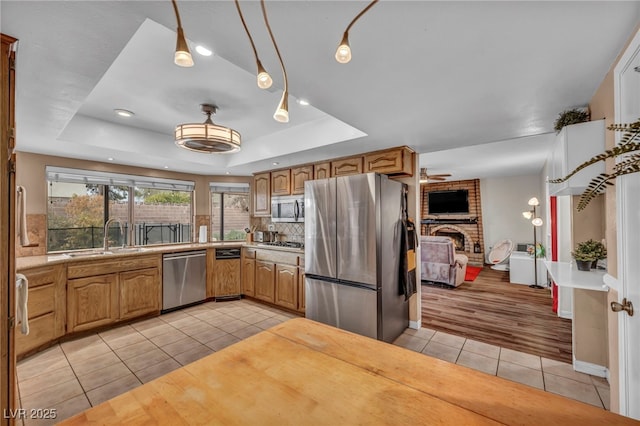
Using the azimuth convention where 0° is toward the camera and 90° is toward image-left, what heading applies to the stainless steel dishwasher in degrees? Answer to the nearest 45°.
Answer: approximately 315°

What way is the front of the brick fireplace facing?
toward the camera

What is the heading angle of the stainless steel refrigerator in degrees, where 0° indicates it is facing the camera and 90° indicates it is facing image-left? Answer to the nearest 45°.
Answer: approximately 45°

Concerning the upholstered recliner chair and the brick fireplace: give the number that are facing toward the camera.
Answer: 1

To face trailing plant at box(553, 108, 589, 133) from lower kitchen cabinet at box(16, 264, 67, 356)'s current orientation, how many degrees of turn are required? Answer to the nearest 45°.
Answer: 0° — it already faces it

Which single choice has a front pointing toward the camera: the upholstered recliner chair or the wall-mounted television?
the wall-mounted television

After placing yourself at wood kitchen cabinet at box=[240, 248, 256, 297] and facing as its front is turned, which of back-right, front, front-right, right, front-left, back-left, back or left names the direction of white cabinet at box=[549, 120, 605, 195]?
left

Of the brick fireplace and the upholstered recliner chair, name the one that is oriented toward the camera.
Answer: the brick fireplace

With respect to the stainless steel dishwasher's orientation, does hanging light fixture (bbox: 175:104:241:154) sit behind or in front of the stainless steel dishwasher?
in front

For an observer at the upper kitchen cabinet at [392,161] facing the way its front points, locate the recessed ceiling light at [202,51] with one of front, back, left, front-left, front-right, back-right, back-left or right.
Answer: front

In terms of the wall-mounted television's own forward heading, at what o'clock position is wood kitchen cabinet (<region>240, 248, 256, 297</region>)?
The wood kitchen cabinet is roughly at 1 o'clock from the wall-mounted television.
